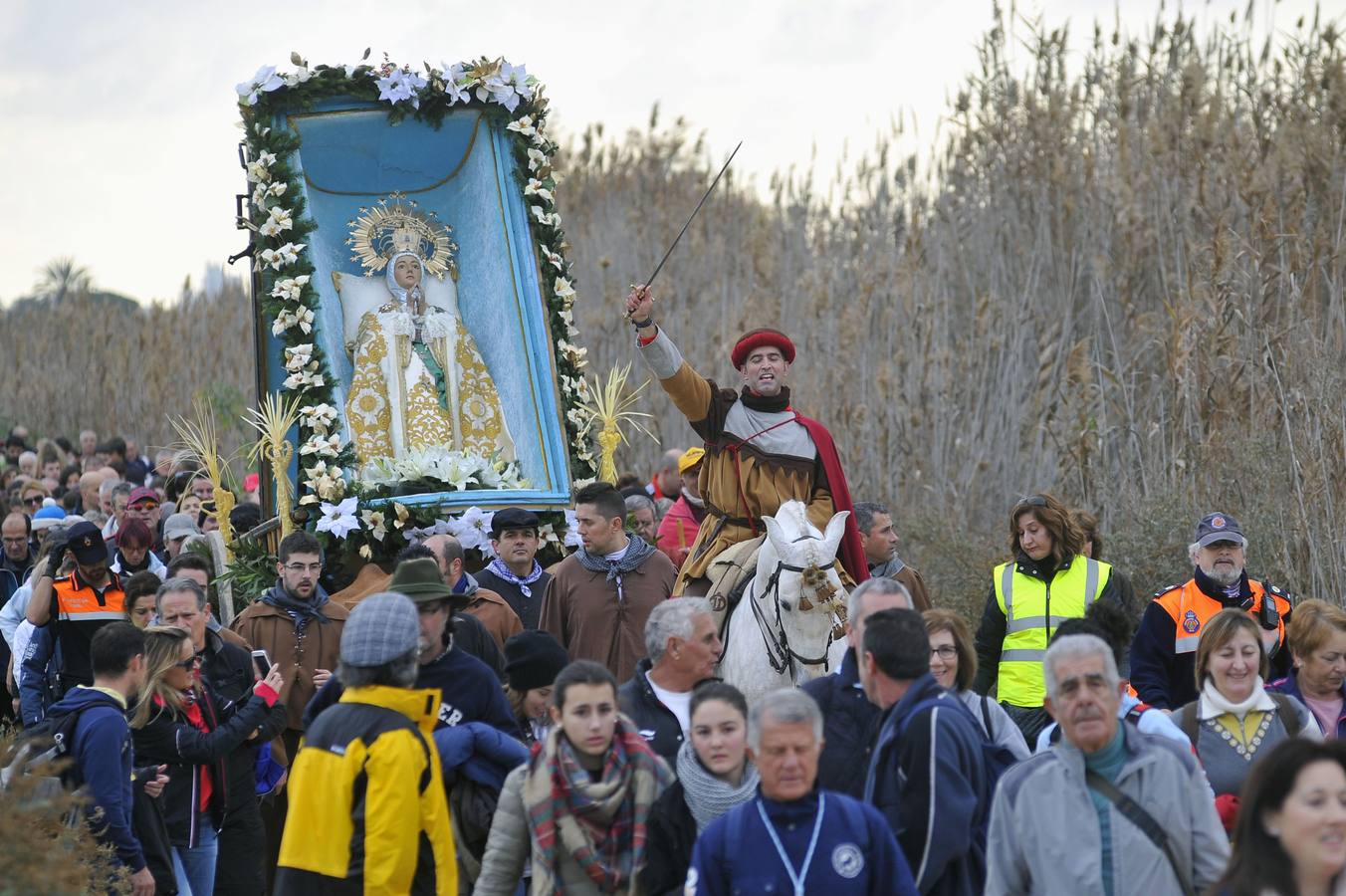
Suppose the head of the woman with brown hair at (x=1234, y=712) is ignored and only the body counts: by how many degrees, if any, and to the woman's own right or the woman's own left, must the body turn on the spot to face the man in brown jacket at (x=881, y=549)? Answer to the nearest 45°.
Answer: approximately 135° to the woman's own right

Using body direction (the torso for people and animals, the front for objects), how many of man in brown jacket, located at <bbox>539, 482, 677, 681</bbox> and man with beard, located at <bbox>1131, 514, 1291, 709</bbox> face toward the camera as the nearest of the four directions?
2

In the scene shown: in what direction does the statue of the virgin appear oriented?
toward the camera

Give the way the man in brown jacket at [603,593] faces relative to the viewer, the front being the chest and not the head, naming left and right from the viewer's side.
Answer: facing the viewer

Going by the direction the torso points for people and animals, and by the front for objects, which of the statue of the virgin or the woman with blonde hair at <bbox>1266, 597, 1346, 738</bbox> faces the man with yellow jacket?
the statue of the virgin

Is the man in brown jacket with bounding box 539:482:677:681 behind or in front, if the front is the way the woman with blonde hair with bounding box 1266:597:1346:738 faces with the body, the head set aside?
behind

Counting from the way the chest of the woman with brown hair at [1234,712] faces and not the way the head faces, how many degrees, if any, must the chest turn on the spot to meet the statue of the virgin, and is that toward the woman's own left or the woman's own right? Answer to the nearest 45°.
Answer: approximately 135° to the woman's own right

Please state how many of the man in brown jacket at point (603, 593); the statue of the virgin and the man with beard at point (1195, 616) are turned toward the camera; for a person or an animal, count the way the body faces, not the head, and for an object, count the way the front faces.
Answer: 3

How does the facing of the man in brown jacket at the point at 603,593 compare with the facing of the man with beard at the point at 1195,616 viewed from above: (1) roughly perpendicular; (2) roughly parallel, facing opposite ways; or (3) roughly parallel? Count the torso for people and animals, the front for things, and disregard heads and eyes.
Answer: roughly parallel

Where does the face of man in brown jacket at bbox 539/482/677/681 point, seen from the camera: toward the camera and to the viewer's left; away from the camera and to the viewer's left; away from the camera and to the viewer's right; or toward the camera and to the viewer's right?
toward the camera and to the viewer's left

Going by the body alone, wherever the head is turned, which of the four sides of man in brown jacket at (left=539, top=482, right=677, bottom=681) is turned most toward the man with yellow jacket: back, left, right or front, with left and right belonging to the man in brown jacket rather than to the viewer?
front

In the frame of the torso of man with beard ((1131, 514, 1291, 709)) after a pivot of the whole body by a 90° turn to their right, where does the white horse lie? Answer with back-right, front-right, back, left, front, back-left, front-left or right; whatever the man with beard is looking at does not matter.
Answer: front-left

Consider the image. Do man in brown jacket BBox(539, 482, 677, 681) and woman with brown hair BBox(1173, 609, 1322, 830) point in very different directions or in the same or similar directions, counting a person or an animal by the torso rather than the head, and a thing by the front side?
same or similar directions

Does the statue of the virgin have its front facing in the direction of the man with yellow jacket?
yes

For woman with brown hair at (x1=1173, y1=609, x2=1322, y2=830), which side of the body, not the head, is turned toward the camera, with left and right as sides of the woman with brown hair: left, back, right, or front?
front

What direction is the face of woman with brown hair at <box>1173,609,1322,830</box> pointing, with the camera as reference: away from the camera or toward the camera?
toward the camera
